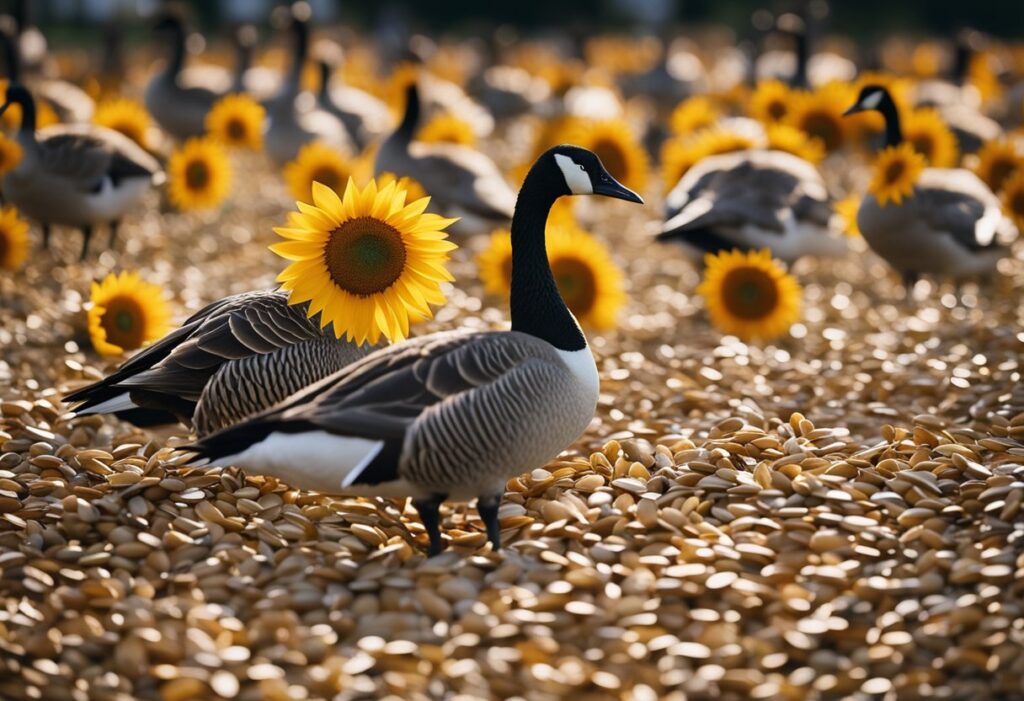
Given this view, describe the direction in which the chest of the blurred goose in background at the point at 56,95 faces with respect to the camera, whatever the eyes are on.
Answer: to the viewer's left

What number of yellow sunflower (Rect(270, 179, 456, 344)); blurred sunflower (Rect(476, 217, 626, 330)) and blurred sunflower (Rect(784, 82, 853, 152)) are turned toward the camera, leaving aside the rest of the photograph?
3

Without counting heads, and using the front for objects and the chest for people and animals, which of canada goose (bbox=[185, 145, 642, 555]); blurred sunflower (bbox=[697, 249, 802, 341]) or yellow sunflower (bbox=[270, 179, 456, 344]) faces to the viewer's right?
the canada goose

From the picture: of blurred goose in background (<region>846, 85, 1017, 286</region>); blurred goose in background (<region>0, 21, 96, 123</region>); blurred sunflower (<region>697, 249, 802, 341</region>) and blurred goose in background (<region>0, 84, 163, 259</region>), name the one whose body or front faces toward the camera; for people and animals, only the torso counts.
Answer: the blurred sunflower

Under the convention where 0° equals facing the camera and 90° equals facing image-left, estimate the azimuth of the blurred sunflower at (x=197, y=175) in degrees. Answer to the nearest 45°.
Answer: approximately 0°

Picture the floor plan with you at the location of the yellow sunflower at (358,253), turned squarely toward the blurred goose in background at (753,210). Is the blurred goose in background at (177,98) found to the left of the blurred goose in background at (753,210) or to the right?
left

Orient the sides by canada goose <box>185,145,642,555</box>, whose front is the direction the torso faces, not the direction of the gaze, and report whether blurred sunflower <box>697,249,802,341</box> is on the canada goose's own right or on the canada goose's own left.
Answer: on the canada goose's own left

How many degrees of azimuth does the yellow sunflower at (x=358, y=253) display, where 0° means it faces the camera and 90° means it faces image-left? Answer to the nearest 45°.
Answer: approximately 0°

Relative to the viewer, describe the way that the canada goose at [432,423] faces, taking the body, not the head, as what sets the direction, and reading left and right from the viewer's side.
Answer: facing to the right of the viewer

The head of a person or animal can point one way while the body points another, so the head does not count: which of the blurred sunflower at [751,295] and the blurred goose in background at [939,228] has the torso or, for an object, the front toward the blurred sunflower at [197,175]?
the blurred goose in background

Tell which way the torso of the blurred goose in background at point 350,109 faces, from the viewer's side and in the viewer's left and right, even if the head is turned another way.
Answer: facing to the left of the viewer

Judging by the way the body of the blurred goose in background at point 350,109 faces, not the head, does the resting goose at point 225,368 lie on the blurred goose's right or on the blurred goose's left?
on the blurred goose's left

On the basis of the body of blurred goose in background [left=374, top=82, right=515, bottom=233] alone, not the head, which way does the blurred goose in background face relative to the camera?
to the viewer's left

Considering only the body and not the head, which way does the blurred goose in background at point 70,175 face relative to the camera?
to the viewer's left
